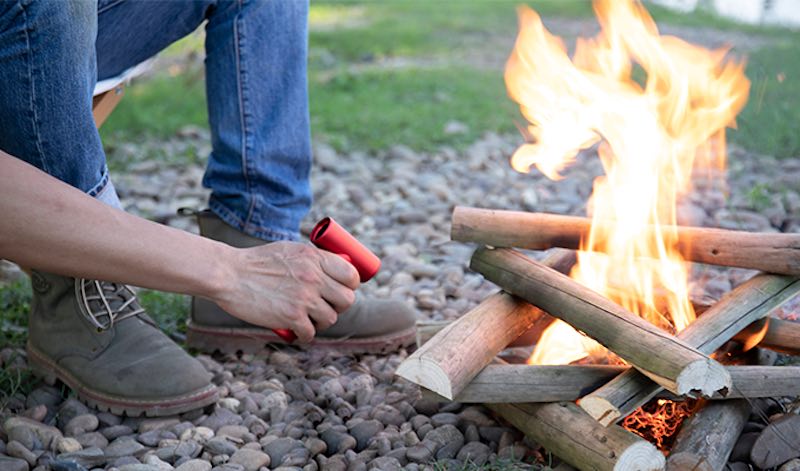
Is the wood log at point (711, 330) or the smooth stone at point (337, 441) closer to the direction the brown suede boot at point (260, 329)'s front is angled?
the wood log

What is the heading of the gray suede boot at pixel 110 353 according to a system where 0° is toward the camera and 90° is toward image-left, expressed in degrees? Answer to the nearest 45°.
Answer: approximately 315°

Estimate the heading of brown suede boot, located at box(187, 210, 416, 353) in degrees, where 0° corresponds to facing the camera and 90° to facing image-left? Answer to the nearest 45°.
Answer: approximately 270°

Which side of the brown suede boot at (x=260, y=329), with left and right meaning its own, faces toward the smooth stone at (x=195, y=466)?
right

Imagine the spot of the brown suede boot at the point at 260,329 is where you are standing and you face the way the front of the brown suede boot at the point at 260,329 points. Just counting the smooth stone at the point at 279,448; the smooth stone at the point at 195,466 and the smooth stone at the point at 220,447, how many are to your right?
3

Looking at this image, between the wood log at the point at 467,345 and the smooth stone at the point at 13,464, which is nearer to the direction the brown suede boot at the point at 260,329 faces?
the wood log

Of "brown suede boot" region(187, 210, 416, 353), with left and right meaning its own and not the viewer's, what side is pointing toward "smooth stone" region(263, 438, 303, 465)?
right
